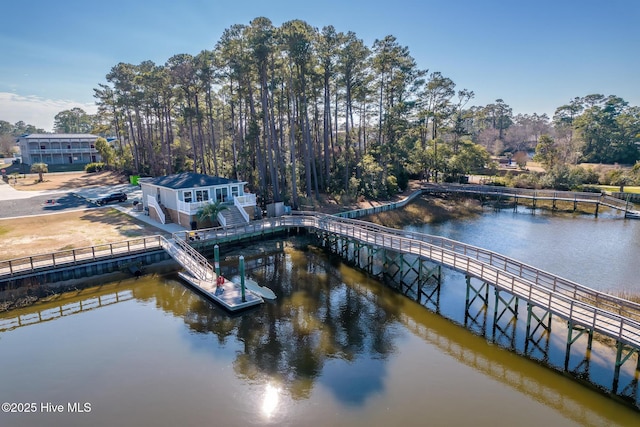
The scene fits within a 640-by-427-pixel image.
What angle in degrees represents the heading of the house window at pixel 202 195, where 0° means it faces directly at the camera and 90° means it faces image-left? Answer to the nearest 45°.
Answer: approximately 315°

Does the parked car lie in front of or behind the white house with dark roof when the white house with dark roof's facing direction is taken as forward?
behind

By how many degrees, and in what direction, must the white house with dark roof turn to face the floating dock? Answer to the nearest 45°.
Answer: approximately 45° to its right

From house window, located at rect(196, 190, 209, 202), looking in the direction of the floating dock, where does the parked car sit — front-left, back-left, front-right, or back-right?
back-right

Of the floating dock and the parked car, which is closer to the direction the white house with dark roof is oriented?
the floating dock

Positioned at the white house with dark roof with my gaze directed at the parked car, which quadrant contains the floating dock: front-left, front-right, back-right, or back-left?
back-left

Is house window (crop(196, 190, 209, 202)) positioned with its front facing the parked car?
no

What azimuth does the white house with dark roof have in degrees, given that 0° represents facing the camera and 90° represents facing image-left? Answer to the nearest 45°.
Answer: approximately 315°

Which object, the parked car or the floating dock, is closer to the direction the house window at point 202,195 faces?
the floating dock
